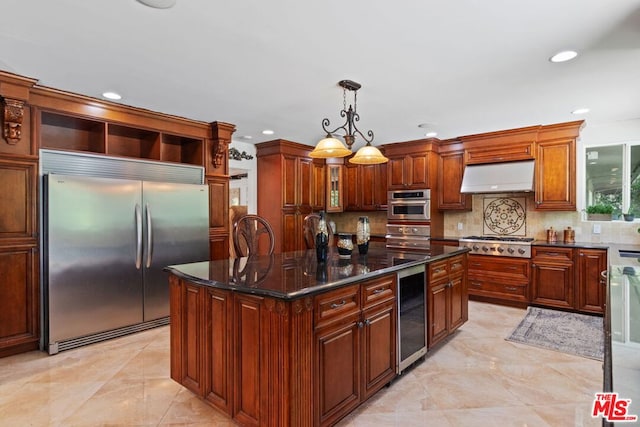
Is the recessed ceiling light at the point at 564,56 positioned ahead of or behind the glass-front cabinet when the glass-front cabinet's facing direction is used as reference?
ahead

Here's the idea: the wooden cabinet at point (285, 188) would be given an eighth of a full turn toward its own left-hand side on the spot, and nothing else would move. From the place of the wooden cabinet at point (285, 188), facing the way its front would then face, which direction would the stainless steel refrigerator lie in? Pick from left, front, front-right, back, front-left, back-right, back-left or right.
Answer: back-right

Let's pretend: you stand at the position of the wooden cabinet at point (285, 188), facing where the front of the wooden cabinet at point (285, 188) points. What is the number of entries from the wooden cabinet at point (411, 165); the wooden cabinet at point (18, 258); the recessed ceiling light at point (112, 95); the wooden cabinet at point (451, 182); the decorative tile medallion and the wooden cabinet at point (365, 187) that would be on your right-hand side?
2

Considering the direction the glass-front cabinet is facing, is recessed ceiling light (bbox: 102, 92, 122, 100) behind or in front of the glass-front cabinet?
in front

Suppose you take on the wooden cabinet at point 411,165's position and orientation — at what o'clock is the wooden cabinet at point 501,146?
the wooden cabinet at point 501,146 is roughly at 8 o'clock from the wooden cabinet at point 411,165.

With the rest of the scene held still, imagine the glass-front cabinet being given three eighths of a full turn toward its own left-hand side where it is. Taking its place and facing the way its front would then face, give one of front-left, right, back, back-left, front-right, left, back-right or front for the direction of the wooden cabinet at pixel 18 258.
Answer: back

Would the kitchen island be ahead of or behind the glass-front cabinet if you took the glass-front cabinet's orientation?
ahead

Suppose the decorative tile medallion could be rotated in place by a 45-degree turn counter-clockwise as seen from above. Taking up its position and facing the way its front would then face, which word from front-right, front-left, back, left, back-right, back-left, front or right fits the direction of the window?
front-left
